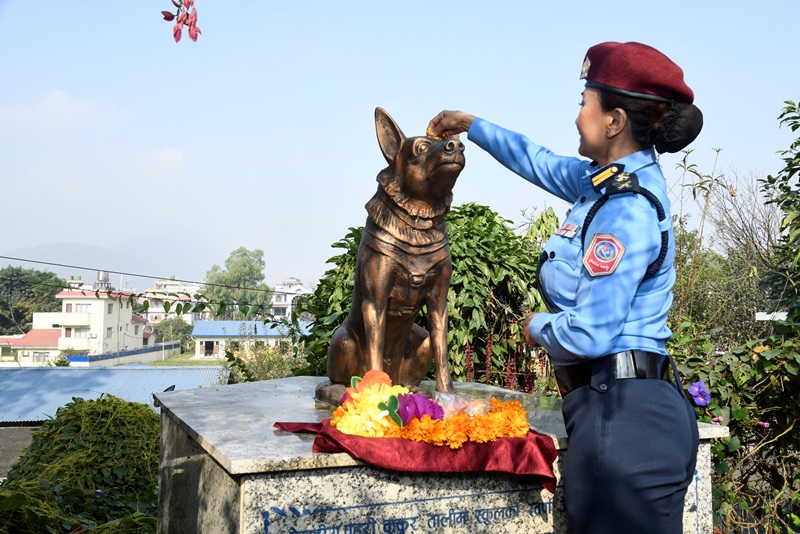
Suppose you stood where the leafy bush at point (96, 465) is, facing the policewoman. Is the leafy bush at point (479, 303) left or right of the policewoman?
left

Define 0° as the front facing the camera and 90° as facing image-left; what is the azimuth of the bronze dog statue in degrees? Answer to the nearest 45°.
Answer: approximately 315°

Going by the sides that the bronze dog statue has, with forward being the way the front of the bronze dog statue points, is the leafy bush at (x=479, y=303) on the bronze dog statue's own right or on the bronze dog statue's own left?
on the bronze dog statue's own left

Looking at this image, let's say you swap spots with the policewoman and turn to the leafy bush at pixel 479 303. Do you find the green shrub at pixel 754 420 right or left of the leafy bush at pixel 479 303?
right

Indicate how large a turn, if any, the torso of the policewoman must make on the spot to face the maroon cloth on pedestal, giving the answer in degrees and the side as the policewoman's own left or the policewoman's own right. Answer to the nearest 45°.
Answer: approximately 45° to the policewoman's own right

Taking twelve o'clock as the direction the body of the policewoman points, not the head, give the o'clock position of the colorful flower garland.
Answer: The colorful flower garland is roughly at 1 o'clock from the policewoman.

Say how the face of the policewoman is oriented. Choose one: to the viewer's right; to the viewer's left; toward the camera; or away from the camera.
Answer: to the viewer's left

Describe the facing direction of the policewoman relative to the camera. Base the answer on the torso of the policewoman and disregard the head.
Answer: to the viewer's left

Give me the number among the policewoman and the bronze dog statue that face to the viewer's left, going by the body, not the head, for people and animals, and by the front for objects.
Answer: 1
